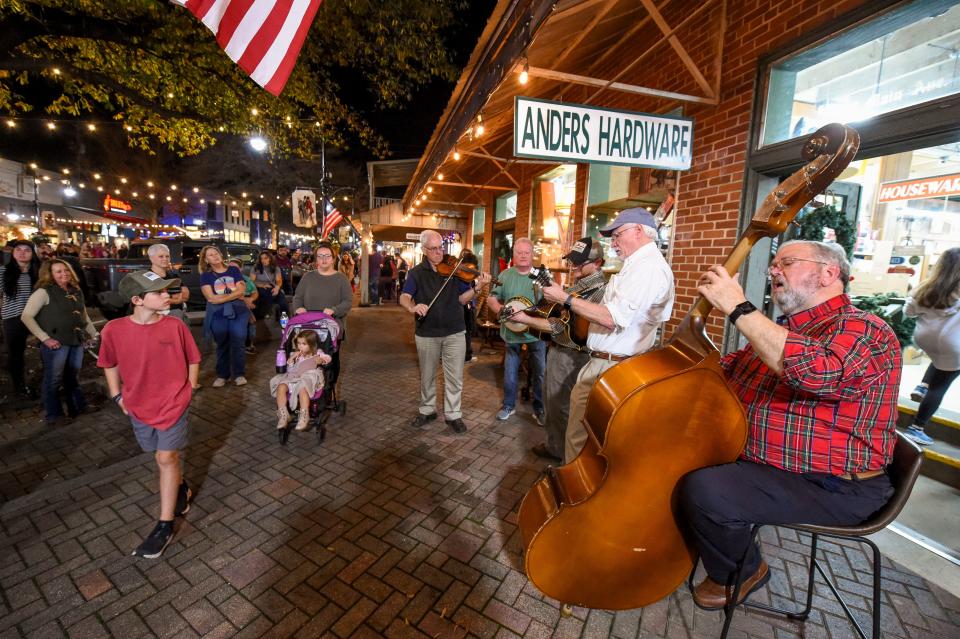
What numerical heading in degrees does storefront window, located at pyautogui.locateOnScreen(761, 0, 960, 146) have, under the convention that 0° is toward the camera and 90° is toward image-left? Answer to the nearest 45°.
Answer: approximately 45°

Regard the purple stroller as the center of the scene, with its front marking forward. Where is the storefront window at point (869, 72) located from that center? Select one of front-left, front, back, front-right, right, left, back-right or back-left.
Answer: left

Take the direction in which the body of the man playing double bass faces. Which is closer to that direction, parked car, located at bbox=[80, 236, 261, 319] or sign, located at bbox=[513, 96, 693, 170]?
the parked car

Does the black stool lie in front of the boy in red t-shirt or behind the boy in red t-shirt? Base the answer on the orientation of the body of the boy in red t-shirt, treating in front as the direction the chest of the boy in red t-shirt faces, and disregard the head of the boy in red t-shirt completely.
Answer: in front

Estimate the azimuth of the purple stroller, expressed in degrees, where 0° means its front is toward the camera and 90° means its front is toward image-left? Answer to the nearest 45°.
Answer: approximately 45°

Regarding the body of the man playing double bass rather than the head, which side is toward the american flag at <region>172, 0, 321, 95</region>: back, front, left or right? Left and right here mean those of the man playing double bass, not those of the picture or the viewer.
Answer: front

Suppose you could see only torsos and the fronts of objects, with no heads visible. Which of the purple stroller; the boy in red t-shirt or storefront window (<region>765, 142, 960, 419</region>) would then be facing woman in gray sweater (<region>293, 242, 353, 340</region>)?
the storefront window

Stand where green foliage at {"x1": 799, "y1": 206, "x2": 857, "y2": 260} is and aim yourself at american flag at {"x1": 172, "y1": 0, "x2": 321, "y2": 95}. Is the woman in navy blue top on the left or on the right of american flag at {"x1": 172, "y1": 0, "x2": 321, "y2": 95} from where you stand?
right

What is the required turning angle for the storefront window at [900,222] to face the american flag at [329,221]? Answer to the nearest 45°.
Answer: approximately 45° to its right

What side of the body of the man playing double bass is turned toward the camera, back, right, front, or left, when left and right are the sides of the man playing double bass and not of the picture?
left

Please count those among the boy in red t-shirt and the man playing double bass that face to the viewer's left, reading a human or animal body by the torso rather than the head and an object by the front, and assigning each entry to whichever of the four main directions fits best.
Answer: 1

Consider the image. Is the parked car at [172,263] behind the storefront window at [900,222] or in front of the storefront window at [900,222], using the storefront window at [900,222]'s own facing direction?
in front

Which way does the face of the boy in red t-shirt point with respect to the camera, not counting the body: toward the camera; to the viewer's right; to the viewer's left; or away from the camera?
to the viewer's right

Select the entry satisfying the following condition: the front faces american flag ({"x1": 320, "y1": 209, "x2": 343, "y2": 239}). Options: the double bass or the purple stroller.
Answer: the double bass

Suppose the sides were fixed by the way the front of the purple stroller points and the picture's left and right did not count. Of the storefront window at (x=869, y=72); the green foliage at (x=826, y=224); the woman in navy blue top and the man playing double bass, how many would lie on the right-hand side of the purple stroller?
1
